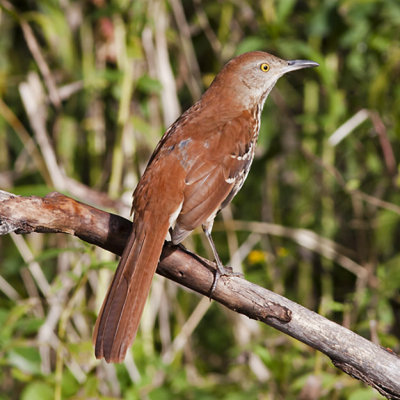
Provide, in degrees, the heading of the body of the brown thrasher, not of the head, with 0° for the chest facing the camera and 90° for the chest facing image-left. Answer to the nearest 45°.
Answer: approximately 225°
